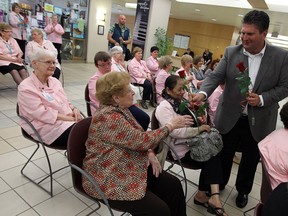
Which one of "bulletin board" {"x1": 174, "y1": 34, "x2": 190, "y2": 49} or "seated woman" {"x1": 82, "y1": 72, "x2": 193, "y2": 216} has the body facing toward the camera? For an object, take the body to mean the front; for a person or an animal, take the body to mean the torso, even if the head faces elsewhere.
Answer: the bulletin board

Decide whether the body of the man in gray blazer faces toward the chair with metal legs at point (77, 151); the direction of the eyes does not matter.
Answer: yes

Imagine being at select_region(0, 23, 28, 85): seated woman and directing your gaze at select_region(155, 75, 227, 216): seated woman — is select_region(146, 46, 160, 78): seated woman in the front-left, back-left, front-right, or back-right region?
front-left

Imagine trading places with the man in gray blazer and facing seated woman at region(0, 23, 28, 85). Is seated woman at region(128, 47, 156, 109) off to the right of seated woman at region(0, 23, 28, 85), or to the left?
right

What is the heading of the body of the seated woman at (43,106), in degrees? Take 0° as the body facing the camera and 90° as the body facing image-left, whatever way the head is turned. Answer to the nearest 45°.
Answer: approximately 315°

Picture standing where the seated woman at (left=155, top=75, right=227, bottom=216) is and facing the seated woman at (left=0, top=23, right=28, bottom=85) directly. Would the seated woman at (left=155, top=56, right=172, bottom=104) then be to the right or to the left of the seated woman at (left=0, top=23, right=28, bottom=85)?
right

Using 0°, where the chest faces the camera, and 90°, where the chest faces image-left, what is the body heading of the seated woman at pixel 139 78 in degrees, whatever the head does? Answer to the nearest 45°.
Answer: approximately 315°

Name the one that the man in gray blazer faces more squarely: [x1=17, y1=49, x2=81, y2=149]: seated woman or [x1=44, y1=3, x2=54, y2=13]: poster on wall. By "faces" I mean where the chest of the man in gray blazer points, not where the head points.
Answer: the seated woman

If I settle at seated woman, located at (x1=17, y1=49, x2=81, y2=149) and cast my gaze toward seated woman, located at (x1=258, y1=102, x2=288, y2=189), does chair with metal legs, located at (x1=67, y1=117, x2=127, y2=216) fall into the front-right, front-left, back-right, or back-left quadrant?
front-right

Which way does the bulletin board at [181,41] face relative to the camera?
toward the camera

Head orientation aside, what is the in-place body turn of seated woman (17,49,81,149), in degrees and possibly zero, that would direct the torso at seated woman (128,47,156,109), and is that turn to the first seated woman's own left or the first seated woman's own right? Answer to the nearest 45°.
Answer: approximately 90° to the first seated woman's own left

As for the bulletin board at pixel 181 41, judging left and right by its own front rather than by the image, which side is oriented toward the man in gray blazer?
front

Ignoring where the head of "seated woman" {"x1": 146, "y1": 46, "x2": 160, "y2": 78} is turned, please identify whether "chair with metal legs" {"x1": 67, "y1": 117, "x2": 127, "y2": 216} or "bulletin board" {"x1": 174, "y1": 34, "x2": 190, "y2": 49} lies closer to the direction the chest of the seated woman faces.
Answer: the chair with metal legs

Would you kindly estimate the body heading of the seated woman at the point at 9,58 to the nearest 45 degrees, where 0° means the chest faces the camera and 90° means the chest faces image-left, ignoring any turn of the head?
approximately 315°

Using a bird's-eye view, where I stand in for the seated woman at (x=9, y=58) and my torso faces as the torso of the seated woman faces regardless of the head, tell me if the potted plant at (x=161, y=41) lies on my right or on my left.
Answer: on my left

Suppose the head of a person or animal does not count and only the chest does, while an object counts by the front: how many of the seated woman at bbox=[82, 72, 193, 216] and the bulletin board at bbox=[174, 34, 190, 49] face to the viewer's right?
1
